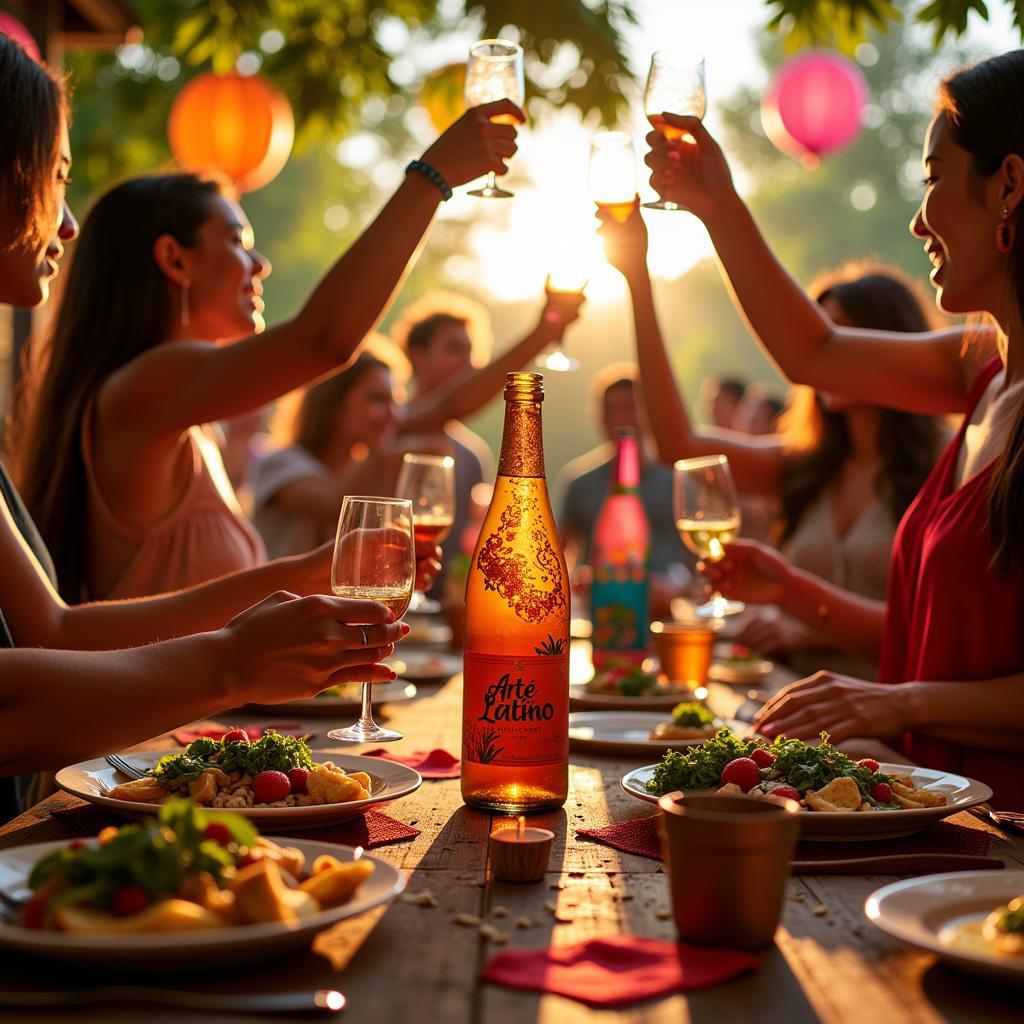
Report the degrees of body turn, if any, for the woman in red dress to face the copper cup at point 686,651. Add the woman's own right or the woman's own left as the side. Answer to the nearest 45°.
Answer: approximately 45° to the woman's own right

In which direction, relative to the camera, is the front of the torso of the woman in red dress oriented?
to the viewer's left

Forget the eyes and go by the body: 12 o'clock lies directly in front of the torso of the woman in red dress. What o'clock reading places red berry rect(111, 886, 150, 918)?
The red berry is roughly at 10 o'clock from the woman in red dress.

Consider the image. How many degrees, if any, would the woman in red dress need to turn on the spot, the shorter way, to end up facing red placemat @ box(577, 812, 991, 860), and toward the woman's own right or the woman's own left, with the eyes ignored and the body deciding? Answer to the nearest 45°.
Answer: approximately 90° to the woman's own left

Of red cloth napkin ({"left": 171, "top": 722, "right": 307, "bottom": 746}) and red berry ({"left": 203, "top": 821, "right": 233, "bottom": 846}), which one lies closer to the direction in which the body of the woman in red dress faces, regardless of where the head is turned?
the red cloth napkin

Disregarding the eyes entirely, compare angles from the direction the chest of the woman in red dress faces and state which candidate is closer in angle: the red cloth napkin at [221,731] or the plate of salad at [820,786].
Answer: the red cloth napkin

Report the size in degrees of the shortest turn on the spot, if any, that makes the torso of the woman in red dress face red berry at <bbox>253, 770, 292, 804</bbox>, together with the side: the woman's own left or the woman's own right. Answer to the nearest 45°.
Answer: approximately 45° to the woman's own left

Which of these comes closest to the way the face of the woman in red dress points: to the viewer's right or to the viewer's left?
to the viewer's left

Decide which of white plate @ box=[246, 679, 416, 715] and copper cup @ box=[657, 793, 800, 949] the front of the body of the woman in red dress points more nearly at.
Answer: the white plate

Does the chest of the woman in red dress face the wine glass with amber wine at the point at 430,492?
yes

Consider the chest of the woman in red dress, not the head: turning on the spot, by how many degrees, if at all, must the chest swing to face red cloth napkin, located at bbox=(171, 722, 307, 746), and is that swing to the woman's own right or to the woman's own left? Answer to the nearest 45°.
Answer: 0° — they already face it

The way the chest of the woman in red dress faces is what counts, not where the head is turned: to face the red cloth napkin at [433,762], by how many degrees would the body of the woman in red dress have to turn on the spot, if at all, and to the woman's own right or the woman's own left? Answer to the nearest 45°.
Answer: approximately 45° to the woman's own left
